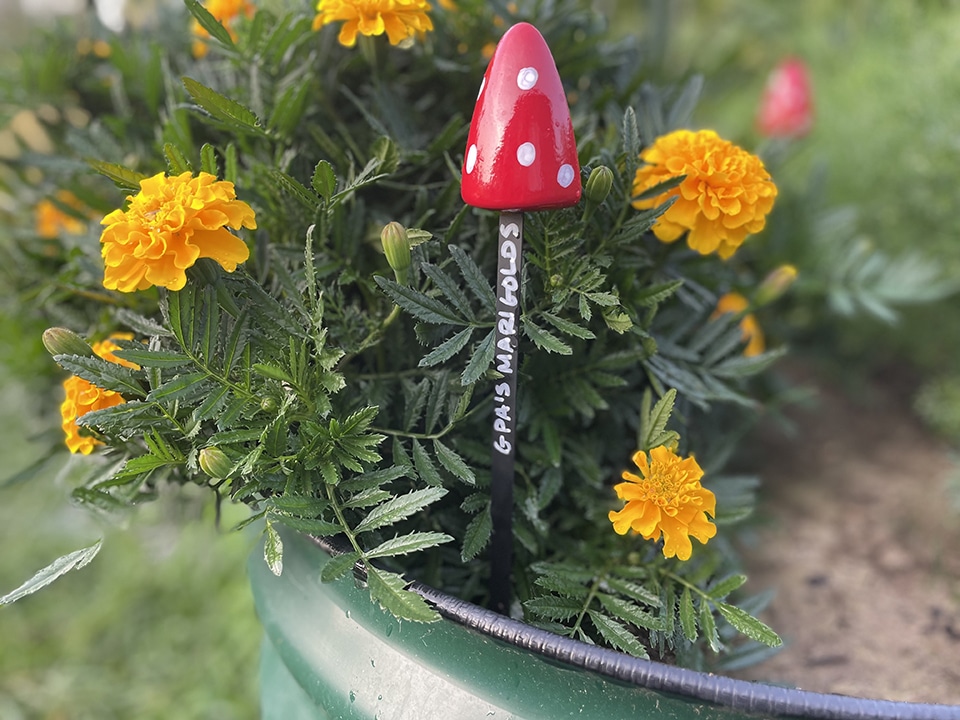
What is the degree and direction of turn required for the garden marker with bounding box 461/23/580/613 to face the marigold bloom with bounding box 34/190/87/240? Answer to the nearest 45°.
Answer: approximately 135° to its right

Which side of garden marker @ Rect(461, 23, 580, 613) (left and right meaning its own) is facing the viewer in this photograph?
front
